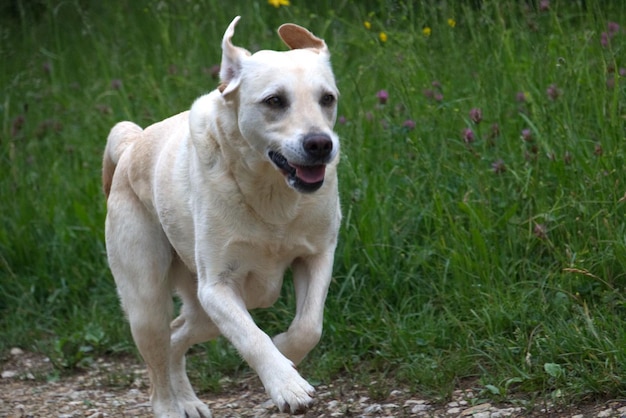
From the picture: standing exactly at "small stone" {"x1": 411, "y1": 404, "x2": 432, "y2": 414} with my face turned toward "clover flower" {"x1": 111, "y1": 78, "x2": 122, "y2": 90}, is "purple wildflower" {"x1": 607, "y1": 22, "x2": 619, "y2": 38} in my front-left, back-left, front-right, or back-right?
front-right

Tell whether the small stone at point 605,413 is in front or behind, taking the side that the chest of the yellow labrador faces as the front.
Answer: in front

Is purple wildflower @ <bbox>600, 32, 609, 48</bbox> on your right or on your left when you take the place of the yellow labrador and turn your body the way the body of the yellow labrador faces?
on your left

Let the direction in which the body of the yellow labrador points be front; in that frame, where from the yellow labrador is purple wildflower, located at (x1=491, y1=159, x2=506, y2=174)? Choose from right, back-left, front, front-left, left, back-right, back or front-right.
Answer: left

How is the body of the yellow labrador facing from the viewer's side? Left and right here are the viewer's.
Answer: facing the viewer and to the right of the viewer

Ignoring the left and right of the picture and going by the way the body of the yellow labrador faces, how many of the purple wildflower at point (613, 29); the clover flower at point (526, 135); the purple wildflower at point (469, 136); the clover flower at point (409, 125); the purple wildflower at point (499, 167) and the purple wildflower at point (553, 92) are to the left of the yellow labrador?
6

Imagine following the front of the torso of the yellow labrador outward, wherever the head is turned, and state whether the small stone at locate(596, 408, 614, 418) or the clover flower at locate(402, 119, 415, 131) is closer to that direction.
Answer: the small stone

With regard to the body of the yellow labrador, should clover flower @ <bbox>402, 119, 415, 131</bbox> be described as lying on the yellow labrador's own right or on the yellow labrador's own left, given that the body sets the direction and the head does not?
on the yellow labrador's own left

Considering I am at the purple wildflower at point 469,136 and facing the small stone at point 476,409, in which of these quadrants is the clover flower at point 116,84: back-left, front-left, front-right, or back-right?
back-right

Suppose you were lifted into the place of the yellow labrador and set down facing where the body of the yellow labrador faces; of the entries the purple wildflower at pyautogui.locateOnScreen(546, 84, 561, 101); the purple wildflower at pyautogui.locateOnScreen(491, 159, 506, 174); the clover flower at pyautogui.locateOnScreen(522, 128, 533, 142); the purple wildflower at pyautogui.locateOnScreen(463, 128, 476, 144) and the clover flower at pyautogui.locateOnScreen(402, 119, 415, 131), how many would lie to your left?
5

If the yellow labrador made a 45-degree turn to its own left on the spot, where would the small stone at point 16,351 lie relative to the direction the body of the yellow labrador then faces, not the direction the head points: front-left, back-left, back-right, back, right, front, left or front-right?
back-left

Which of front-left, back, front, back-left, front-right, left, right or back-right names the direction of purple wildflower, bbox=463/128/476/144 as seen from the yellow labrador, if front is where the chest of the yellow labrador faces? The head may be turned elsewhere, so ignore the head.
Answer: left

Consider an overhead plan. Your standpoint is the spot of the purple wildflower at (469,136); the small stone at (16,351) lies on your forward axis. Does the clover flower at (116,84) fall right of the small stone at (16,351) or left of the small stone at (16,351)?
right

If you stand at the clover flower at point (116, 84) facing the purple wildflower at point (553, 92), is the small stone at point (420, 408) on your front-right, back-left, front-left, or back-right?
front-right

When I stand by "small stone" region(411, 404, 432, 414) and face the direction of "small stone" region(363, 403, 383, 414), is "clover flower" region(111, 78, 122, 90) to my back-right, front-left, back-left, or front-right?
front-right
